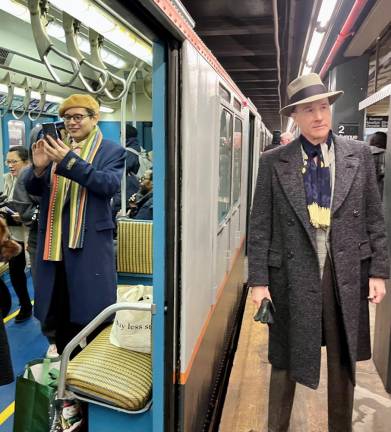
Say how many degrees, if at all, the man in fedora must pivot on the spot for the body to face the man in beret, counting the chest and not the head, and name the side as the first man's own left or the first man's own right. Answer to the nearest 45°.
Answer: approximately 90° to the first man's own right

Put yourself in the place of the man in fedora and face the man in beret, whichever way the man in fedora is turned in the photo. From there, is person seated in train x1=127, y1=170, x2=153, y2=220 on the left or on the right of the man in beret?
right

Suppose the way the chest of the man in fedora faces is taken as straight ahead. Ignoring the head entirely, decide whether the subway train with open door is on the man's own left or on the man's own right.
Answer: on the man's own right

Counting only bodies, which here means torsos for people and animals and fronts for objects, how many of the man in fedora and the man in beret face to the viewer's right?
0

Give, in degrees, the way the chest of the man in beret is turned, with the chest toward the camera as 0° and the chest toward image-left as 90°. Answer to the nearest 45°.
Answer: approximately 45°
